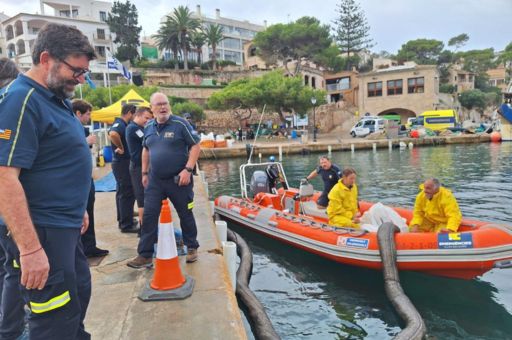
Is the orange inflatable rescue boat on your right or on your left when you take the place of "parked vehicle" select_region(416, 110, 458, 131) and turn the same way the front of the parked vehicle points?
on your left

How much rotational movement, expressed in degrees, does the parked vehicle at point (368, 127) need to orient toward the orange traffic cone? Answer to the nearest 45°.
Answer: approximately 45° to its left

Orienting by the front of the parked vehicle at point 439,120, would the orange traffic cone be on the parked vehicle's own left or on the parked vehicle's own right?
on the parked vehicle's own left

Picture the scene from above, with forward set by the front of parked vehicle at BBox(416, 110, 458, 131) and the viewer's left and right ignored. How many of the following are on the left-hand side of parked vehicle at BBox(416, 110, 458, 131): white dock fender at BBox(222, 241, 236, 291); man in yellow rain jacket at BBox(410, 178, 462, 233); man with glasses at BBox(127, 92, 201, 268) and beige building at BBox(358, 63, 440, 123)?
3

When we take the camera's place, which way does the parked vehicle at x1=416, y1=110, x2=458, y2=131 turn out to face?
facing to the left of the viewer

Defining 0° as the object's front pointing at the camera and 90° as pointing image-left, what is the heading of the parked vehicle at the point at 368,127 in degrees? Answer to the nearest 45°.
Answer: approximately 45°

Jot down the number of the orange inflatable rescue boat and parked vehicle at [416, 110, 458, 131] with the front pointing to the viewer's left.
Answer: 1

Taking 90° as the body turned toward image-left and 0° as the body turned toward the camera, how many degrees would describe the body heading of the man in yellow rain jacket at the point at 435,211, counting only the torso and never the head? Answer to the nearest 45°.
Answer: approximately 45°

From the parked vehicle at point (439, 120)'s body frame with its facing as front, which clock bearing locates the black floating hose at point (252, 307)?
The black floating hose is roughly at 9 o'clock from the parked vehicle.

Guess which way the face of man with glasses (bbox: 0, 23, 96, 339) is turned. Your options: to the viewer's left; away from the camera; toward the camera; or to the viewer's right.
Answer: to the viewer's right

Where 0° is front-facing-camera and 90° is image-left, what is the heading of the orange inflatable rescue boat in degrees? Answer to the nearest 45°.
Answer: approximately 315°
